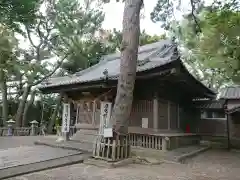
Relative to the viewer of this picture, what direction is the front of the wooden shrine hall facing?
facing the viewer and to the left of the viewer

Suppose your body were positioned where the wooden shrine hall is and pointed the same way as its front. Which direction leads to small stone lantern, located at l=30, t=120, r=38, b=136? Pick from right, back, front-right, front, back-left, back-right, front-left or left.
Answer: right

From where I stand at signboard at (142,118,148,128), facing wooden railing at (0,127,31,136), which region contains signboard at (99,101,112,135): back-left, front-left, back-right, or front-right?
front-left

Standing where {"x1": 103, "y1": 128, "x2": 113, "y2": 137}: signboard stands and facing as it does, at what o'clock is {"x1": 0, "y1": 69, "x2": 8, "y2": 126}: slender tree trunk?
The slender tree trunk is roughly at 5 o'clock from the signboard.

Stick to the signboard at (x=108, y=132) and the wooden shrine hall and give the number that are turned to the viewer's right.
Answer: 0

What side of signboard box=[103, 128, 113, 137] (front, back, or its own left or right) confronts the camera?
front

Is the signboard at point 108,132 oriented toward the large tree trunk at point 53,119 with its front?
no

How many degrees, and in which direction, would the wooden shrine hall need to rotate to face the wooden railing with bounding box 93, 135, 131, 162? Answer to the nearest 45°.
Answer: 0° — it already faces it

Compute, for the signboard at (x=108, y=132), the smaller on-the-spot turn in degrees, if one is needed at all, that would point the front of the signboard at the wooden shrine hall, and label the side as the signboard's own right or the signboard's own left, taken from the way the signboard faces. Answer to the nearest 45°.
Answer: approximately 135° to the signboard's own left

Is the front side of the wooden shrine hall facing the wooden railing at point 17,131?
no

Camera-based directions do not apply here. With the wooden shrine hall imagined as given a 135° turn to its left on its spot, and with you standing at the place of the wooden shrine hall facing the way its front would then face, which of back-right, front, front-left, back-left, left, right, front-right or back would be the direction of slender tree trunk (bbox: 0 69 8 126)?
back-left

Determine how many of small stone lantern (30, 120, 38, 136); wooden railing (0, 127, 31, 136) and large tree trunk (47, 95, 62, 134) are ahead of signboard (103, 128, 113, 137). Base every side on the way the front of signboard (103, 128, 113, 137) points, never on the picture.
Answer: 0

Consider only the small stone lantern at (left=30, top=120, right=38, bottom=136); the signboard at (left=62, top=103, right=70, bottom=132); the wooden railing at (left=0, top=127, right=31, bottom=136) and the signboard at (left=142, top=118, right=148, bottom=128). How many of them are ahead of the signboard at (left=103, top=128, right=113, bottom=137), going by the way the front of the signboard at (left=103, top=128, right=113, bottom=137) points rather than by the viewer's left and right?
0
